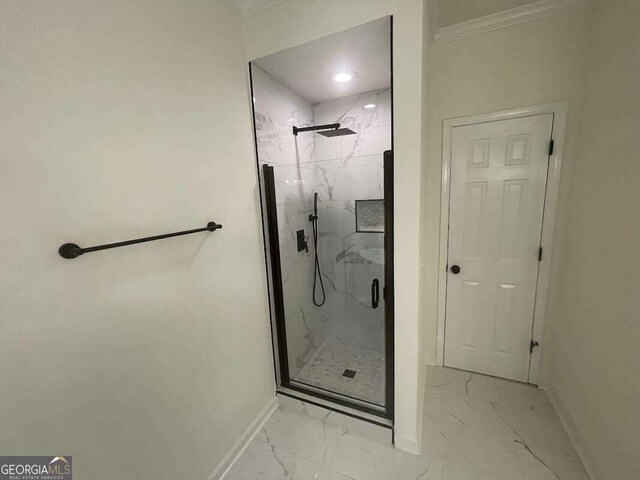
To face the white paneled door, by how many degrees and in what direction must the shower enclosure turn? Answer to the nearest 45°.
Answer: approximately 135° to its left

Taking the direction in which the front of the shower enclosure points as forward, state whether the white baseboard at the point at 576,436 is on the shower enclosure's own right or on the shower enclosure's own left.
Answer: on the shower enclosure's own left

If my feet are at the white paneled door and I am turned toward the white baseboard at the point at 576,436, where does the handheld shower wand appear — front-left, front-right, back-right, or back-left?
back-right
